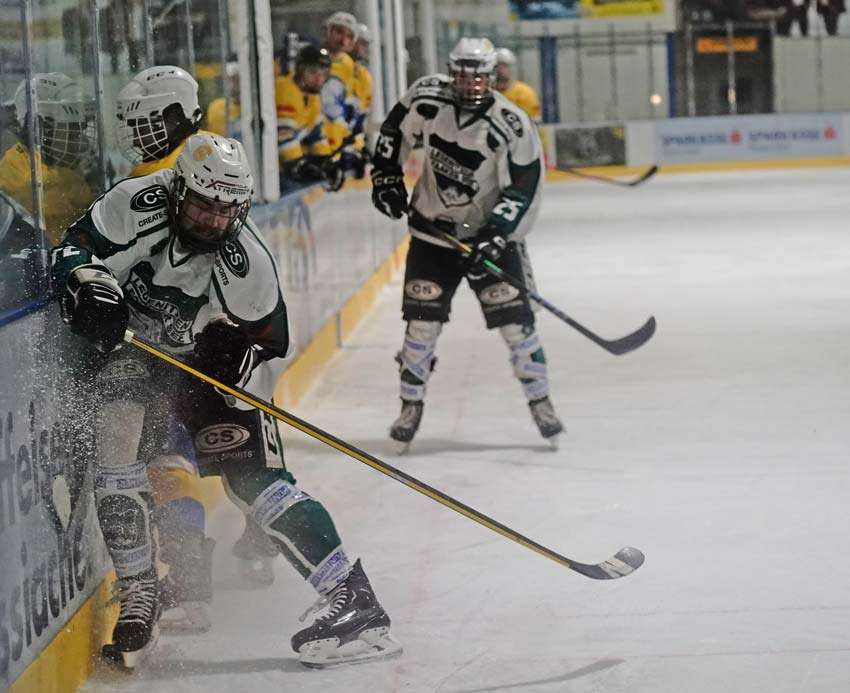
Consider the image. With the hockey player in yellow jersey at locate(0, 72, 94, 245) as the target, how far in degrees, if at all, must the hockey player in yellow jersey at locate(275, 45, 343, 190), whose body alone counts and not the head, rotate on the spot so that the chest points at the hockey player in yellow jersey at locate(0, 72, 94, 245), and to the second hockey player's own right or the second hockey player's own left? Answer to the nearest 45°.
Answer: approximately 45° to the second hockey player's own right

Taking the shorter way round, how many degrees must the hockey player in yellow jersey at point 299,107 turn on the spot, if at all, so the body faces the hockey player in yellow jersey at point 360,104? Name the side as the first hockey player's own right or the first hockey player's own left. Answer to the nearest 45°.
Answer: approximately 135° to the first hockey player's own left

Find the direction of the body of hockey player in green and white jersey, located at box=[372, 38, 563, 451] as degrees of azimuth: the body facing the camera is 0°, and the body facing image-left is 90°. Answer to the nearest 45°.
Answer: approximately 0°

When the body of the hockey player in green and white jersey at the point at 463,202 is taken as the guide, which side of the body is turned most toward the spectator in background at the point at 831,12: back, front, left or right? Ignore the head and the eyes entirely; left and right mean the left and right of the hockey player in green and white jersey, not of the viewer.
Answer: back

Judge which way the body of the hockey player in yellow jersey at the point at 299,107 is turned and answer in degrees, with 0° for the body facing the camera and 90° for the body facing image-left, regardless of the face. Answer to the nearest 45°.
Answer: approximately 315°

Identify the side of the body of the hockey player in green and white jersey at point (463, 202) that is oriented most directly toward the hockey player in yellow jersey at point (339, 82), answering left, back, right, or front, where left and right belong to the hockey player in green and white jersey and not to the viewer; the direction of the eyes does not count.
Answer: back
